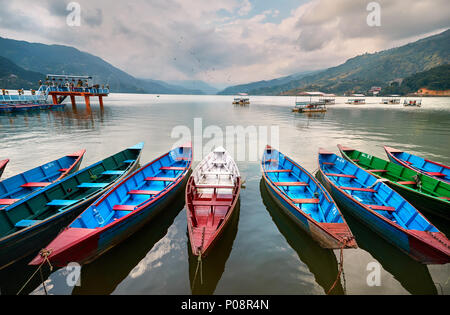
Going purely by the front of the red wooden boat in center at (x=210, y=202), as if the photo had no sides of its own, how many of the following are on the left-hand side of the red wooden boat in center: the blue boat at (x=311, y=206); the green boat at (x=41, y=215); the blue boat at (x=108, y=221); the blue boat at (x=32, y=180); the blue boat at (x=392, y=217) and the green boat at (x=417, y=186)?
3

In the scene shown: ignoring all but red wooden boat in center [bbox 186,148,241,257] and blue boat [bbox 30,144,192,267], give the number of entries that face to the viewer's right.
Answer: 0

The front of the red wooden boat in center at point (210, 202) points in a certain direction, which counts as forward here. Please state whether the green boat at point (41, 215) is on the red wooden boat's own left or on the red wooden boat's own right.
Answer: on the red wooden boat's own right

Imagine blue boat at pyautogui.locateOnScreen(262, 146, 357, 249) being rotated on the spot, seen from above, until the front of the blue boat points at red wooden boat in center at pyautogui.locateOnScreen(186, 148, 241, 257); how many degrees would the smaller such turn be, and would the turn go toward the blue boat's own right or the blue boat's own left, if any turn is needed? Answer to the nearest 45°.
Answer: approximately 135° to the blue boat's own right

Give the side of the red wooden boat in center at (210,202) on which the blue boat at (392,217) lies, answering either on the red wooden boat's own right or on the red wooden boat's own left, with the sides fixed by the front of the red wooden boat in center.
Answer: on the red wooden boat's own left

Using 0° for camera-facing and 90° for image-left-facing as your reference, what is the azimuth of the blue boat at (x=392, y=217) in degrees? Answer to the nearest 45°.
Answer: approximately 315°

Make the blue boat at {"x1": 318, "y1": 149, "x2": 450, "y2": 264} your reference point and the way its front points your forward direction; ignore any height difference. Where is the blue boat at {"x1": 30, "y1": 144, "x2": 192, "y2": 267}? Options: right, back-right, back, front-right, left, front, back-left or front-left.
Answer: right

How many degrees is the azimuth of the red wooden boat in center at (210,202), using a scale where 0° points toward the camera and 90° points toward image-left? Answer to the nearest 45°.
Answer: approximately 0°

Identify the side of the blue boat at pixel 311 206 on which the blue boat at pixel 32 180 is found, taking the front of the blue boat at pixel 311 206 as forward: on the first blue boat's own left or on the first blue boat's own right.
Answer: on the first blue boat's own right
